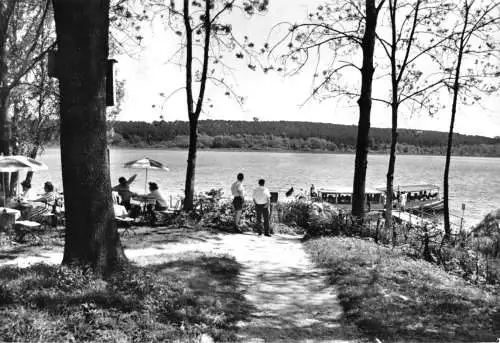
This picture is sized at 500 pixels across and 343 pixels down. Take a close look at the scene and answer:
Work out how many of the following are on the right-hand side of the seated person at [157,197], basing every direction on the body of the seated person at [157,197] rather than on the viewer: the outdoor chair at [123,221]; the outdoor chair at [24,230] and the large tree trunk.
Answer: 0

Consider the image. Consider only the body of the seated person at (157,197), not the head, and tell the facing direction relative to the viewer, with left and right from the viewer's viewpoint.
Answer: facing to the left of the viewer

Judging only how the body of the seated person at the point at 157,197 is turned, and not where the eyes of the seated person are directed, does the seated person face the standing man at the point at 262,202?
no

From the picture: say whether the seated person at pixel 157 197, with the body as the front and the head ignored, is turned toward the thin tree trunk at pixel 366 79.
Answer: no

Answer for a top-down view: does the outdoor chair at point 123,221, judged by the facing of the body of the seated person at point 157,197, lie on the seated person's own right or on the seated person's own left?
on the seated person's own left

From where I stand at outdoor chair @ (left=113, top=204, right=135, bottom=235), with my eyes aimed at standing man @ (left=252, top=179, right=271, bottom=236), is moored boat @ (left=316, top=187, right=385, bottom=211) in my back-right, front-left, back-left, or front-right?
front-left

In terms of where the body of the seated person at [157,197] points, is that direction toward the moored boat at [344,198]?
no

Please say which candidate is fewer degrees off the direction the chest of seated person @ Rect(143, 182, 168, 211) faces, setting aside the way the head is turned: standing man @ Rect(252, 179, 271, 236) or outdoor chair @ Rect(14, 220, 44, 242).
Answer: the outdoor chair
